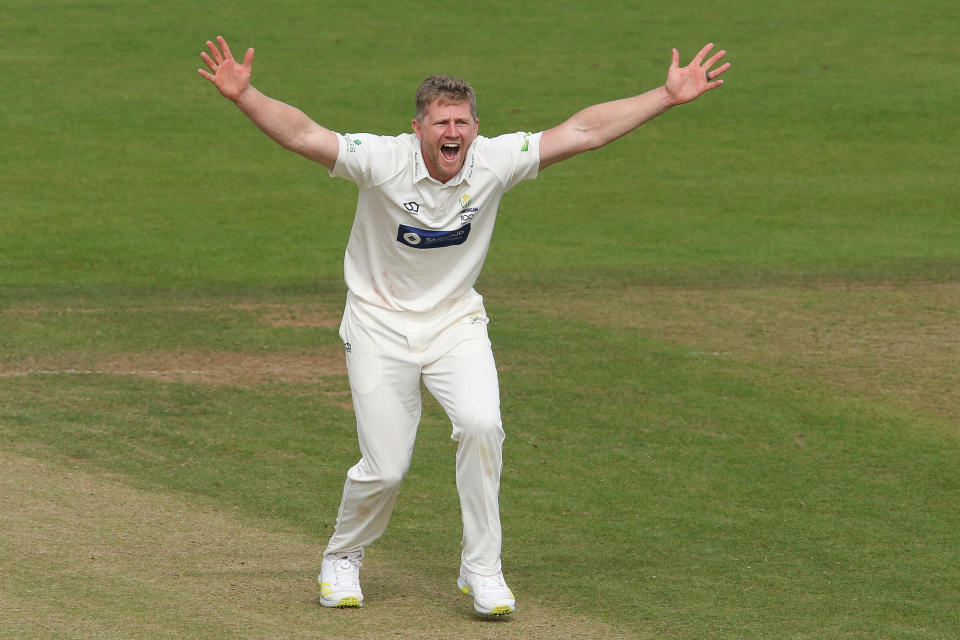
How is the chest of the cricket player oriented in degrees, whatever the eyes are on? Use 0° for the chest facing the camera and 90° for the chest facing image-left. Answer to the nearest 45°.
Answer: approximately 0°
